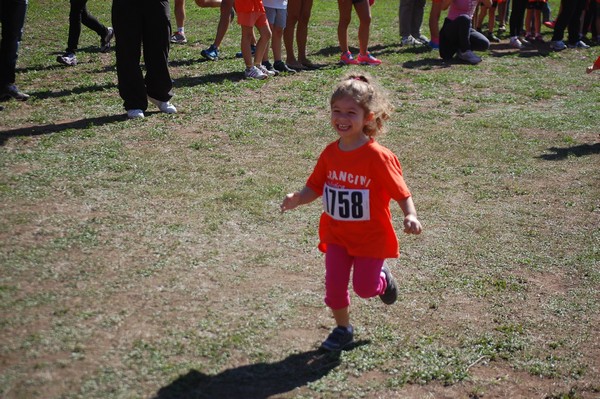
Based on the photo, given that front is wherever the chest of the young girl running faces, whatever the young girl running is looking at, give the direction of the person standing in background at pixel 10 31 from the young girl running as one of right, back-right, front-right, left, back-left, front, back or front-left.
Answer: right

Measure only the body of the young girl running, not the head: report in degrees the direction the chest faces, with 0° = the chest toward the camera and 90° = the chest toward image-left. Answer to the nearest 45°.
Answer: approximately 45°
